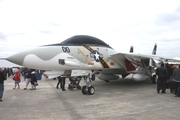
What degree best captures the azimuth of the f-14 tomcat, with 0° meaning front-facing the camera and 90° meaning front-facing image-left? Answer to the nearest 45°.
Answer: approximately 45°
